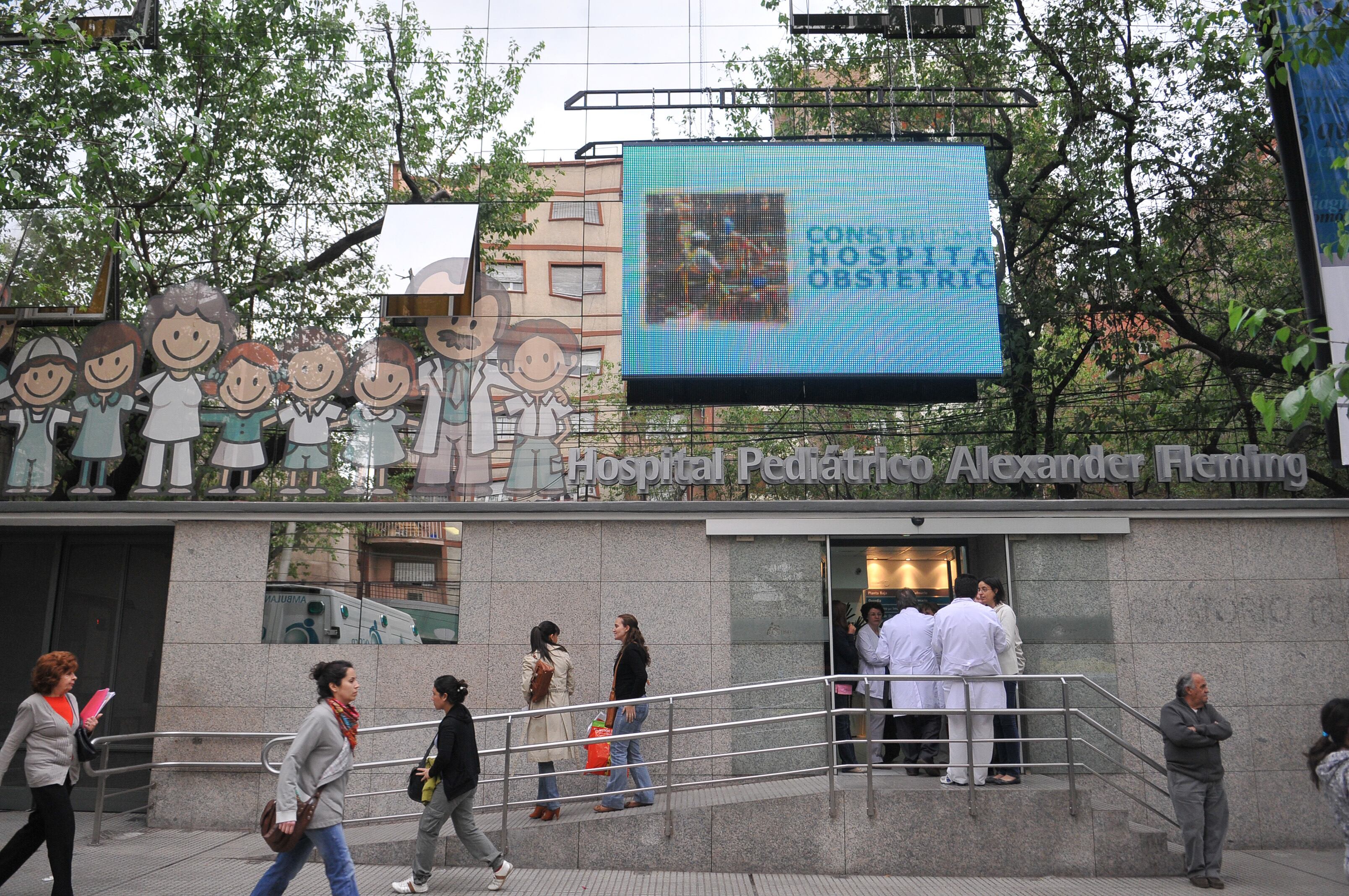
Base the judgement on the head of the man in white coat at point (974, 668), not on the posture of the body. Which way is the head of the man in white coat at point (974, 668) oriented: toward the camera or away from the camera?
away from the camera

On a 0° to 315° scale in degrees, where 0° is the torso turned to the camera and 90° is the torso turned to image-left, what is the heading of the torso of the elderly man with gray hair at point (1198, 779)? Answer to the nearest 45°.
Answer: approximately 315°

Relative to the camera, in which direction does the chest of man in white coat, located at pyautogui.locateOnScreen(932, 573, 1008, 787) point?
away from the camera

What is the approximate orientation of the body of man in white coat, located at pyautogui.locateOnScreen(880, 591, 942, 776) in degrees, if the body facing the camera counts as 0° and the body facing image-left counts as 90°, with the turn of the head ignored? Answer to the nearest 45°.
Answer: approximately 180°

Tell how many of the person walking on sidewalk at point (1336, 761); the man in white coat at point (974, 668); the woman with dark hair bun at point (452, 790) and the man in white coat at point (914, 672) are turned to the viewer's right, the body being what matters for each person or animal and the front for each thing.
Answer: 1

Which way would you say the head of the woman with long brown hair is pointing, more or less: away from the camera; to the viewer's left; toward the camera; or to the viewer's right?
to the viewer's left

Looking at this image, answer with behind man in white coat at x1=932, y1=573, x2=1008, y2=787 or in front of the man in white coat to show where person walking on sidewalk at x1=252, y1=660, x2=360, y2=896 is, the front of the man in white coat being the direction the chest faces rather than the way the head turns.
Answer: behind

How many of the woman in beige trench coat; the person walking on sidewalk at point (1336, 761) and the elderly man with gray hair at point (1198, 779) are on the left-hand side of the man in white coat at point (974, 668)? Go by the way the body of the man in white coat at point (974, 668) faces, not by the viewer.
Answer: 1

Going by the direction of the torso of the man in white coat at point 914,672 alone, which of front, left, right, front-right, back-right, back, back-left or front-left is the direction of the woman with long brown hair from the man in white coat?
back-left

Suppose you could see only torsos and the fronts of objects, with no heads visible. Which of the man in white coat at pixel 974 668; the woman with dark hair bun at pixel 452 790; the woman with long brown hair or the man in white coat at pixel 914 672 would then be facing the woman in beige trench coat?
the woman with long brown hair

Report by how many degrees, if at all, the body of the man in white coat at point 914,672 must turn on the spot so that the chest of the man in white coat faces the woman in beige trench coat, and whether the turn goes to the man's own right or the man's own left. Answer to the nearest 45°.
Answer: approximately 135° to the man's own left

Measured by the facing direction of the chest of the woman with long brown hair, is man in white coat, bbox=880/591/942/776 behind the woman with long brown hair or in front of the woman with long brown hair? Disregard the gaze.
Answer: behind
